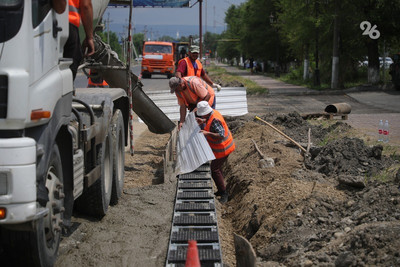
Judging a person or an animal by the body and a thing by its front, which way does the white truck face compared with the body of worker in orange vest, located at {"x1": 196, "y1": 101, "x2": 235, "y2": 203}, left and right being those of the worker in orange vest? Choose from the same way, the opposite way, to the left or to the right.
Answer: to the left

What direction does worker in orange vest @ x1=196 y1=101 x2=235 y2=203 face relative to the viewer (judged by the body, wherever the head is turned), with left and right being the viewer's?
facing to the left of the viewer

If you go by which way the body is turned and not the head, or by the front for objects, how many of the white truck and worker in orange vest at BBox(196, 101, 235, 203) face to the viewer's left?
1

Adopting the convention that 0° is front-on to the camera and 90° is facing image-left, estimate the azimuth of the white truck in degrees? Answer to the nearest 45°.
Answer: approximately 0°

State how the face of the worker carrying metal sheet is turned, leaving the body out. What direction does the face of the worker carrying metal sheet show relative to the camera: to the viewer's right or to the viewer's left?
to the viewer's left

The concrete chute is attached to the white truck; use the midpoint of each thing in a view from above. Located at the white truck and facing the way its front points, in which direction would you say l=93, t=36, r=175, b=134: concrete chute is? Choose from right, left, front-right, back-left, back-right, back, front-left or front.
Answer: back

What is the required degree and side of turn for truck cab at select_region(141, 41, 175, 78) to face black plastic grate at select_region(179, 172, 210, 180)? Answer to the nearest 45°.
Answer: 0° — it already faces it

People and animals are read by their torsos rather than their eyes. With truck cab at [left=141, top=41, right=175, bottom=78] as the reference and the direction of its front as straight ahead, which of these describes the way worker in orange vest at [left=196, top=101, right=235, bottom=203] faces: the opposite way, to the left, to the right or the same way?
to the right

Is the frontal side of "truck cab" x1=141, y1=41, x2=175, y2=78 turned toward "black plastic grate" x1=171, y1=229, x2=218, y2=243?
yes
